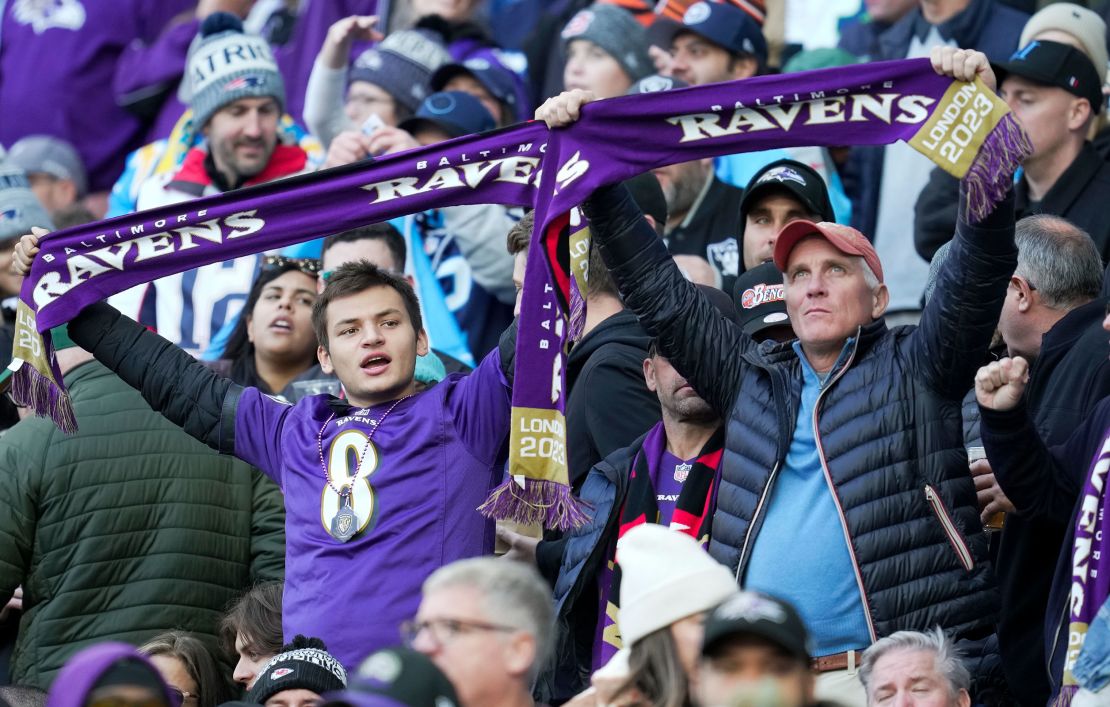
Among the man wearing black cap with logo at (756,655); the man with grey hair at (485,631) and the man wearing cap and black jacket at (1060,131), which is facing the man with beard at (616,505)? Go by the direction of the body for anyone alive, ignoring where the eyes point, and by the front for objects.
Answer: the man wearing cap and black jacket at (1060,131)

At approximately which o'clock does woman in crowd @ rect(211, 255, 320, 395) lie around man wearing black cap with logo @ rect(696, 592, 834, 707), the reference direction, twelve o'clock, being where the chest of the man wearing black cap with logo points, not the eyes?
The woman in crowd is roughly at 5 o'clock from the man wearing black cap with logo.

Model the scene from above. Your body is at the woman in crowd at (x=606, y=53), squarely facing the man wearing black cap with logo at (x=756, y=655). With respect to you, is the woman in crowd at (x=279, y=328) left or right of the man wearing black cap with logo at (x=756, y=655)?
right

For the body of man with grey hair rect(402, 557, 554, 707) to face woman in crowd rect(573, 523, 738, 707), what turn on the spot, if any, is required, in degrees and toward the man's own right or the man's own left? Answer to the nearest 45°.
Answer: approximately 135° to the man's own left

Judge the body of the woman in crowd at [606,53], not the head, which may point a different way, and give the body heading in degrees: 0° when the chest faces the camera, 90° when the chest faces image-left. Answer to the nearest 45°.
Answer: approximately 45°

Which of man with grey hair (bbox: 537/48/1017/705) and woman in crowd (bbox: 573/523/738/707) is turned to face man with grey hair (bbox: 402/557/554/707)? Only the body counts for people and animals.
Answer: man with grey hair (bbox: 537/48/1017/705)

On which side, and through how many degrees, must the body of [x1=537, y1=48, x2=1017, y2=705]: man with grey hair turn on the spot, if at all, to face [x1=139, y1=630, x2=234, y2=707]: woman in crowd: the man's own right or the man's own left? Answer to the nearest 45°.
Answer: approximately 45° to the man's own right

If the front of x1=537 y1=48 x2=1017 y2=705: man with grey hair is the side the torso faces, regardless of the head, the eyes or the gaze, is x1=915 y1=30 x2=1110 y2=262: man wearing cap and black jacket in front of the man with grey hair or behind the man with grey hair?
behind

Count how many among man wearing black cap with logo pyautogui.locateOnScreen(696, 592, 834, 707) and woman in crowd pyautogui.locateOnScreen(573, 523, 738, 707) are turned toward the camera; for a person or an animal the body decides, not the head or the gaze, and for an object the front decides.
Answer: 1
